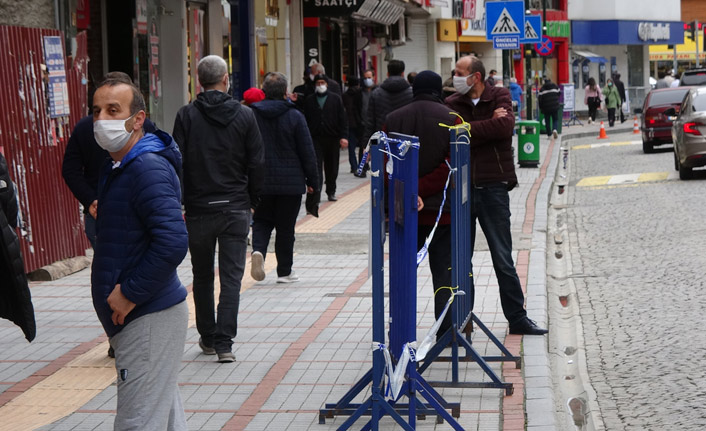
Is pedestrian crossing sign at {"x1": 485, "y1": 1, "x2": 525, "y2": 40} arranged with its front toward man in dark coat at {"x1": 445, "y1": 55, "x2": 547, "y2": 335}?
yes

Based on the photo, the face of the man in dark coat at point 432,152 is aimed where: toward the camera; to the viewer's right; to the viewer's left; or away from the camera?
away from the camera

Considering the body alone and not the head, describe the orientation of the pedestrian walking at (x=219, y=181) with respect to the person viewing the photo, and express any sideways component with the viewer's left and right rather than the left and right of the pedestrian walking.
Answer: facing away from the viewer

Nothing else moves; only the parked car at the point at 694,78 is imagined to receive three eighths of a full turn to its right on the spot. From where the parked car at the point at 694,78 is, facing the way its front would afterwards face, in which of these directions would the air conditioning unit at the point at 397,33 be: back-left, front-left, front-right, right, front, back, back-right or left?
back-right

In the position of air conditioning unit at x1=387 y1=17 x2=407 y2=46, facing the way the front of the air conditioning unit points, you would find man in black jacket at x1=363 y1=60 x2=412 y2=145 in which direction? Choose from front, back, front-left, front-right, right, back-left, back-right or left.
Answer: front-right

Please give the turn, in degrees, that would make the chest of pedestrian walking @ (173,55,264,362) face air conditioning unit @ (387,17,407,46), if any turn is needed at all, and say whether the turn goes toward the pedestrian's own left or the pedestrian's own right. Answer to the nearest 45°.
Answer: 0° — they already face it

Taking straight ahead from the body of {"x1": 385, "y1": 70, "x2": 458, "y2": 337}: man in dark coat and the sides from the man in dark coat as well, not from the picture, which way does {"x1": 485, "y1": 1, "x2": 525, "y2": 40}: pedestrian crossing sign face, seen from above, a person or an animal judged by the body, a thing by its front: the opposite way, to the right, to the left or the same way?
the opposite way

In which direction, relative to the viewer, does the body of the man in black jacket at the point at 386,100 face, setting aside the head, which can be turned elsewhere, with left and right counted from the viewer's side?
facing away from the viewer

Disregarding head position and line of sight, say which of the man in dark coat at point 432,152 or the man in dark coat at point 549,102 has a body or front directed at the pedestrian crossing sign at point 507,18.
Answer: the man in dark coat at point 432,152

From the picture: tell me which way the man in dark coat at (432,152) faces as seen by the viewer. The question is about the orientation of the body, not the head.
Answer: away from the camera

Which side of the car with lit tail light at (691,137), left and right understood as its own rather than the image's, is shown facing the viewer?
back
